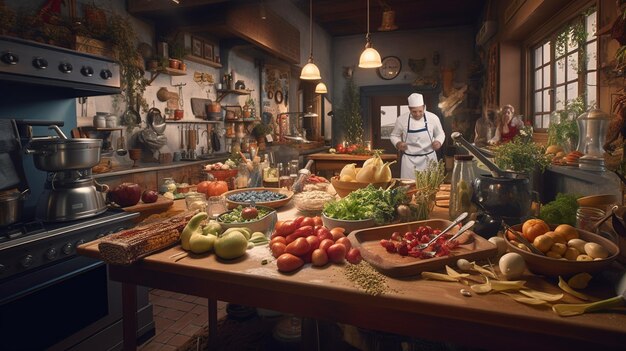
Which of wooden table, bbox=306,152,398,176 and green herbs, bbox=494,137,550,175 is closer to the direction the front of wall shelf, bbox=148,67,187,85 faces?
the green herbs

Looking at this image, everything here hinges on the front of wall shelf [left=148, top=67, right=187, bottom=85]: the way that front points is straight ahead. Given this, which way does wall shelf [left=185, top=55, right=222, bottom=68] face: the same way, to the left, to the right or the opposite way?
the same way

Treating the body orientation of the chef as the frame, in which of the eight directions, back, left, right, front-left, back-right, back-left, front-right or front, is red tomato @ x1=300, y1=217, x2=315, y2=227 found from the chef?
front

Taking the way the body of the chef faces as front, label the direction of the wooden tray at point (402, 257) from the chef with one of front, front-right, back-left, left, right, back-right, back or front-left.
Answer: front

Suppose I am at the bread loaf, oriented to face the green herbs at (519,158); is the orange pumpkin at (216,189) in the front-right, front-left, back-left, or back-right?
front-left

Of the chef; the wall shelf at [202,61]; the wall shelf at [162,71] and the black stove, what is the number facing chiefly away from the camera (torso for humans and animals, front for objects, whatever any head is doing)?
0

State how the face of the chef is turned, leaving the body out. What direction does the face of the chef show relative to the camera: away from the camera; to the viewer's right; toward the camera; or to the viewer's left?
toward the camera

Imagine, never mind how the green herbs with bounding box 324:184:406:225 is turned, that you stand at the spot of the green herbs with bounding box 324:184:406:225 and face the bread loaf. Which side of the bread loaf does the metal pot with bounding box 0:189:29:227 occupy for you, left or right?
right

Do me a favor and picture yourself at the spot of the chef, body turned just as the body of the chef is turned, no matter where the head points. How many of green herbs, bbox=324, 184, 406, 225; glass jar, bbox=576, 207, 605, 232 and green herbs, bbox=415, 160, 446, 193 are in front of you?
3

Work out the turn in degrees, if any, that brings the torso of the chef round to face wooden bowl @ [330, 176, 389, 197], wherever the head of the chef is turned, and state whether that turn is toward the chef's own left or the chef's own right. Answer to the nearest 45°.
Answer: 0° — they already face it

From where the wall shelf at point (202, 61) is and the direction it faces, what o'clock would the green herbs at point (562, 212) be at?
The green herbs is roughly at 1 o'clock from the wall shelf.

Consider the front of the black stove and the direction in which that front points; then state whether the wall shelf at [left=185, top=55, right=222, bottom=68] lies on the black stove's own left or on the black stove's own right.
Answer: on the black stove's own left

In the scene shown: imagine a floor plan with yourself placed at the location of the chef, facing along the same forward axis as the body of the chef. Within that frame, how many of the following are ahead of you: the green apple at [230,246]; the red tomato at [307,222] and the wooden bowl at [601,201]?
3

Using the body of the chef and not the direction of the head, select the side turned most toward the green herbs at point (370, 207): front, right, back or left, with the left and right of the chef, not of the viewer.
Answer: front

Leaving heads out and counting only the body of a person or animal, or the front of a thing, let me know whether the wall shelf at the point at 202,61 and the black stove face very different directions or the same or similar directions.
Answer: same or similar directions

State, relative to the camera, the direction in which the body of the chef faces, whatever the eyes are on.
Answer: toward the camera

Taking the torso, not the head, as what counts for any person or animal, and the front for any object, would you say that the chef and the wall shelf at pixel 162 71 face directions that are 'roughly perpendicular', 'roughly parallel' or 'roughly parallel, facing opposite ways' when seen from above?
roughly perpendicular

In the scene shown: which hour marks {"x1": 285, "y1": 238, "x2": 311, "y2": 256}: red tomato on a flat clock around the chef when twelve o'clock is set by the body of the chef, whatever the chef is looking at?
The red tomato is roughly at 12 o'clock from the chef.
